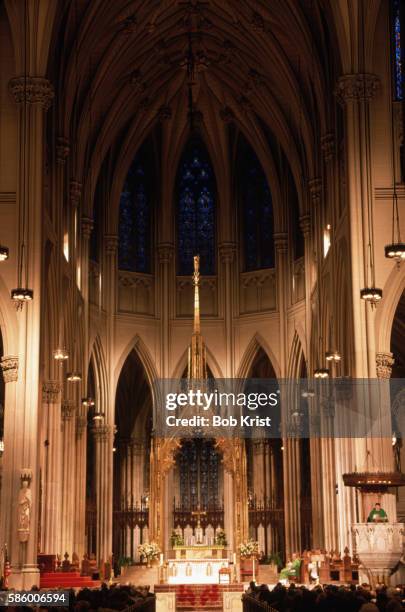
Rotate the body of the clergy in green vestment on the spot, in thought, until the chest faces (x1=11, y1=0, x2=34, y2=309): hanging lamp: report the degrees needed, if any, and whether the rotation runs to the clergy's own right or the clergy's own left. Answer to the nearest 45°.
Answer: approximately 90° to the clergy's own right

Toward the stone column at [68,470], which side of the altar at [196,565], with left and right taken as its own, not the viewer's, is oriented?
right

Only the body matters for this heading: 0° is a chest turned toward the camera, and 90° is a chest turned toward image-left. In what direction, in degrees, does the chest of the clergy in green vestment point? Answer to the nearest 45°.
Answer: approximately 0°

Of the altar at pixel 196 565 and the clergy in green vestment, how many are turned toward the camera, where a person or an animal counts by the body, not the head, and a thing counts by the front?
2

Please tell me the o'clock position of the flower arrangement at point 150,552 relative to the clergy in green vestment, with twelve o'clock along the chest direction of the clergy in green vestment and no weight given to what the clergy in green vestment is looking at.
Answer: The flower arrangement is roughly at 5 o'clock from the clergy in green vestment.

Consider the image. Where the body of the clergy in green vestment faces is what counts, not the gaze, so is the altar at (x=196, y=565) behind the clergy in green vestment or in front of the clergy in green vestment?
behind

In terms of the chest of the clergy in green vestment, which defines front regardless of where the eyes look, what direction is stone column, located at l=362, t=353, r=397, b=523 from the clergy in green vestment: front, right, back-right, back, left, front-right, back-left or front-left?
back

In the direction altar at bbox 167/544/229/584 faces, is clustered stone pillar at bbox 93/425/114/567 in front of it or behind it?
behind

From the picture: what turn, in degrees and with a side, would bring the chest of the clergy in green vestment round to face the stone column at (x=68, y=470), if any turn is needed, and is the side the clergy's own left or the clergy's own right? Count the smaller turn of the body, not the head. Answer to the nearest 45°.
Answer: approximately 135° to the clergy's own right

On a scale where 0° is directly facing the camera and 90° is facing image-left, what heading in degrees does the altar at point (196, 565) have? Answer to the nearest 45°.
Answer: approximately 0°

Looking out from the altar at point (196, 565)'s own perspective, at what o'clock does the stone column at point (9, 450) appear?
The stone column is roughly at 1 o'clock from the altar.

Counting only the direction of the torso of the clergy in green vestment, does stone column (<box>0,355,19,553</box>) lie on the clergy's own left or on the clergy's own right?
on the clergy's own right

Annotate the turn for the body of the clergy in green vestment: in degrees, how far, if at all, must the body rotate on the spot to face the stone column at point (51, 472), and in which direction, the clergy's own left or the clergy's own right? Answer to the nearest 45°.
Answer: approximately 135° to the clergy's own right

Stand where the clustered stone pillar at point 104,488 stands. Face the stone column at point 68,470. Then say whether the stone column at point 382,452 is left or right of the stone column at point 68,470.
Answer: left
